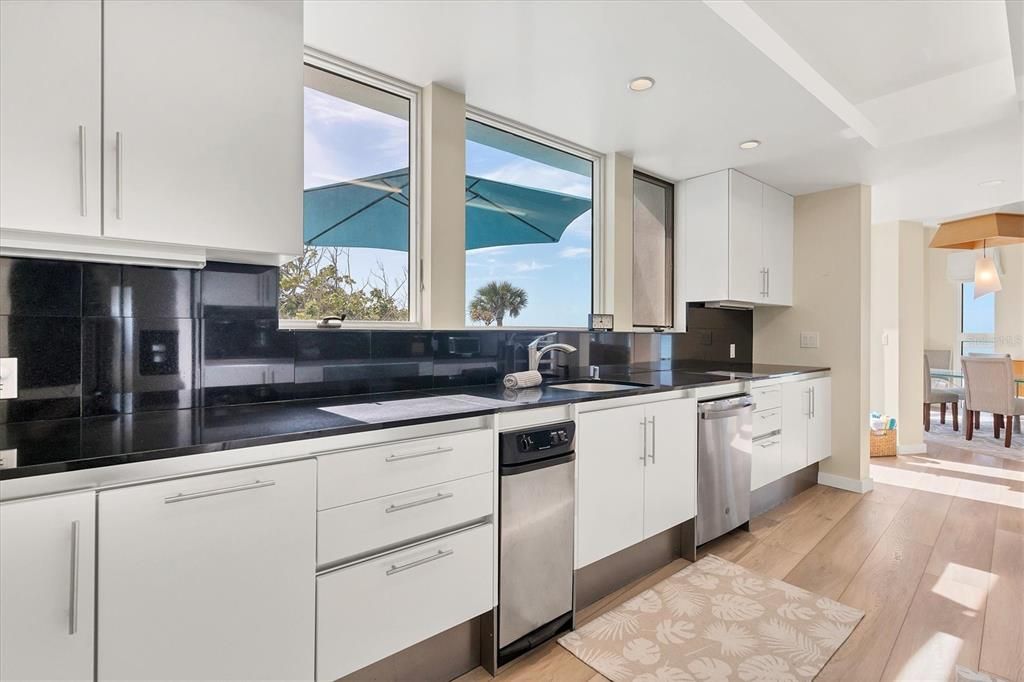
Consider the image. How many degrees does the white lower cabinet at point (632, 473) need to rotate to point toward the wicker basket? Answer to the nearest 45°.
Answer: approximately 90° to its left

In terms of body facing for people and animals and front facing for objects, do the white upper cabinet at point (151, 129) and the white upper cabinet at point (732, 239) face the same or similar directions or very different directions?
same or similar directions

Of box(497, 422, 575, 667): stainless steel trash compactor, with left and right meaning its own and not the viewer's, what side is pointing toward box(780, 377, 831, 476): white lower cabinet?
left

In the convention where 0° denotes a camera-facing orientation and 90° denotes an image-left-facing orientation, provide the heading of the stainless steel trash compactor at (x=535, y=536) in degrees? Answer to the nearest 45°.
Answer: approximately 315°

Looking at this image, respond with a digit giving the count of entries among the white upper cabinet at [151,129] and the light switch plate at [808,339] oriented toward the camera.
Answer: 2

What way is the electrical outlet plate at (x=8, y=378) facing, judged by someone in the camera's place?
facing the viewer

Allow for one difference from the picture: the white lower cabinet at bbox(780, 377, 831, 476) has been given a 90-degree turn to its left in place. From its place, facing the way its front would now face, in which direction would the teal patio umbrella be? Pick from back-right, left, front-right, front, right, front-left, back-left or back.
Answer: back

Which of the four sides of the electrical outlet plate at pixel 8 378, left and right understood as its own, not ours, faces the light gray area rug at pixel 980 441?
left

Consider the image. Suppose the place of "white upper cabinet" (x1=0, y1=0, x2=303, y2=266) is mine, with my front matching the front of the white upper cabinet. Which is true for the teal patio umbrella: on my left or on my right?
on my left

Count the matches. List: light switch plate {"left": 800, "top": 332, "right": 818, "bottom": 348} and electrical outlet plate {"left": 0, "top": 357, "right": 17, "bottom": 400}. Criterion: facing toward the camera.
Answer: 2

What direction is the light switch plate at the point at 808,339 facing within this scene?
toward the camera

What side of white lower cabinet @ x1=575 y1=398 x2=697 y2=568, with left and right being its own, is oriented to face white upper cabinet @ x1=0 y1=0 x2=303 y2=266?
right

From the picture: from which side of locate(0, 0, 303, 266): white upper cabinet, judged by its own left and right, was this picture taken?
front

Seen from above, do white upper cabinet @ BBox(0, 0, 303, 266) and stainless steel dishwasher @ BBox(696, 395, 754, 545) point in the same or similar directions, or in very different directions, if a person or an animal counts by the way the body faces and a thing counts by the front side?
same or similar directions

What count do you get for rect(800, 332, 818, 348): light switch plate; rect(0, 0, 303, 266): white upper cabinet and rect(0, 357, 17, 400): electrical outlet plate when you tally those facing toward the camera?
3

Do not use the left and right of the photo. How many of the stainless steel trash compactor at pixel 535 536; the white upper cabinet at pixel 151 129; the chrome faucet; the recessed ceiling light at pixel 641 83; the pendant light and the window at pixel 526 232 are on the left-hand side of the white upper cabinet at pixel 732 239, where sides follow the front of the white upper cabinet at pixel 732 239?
1

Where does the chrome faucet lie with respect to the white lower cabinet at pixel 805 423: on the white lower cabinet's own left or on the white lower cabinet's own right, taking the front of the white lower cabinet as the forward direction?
on the white lower cabinet's own right
